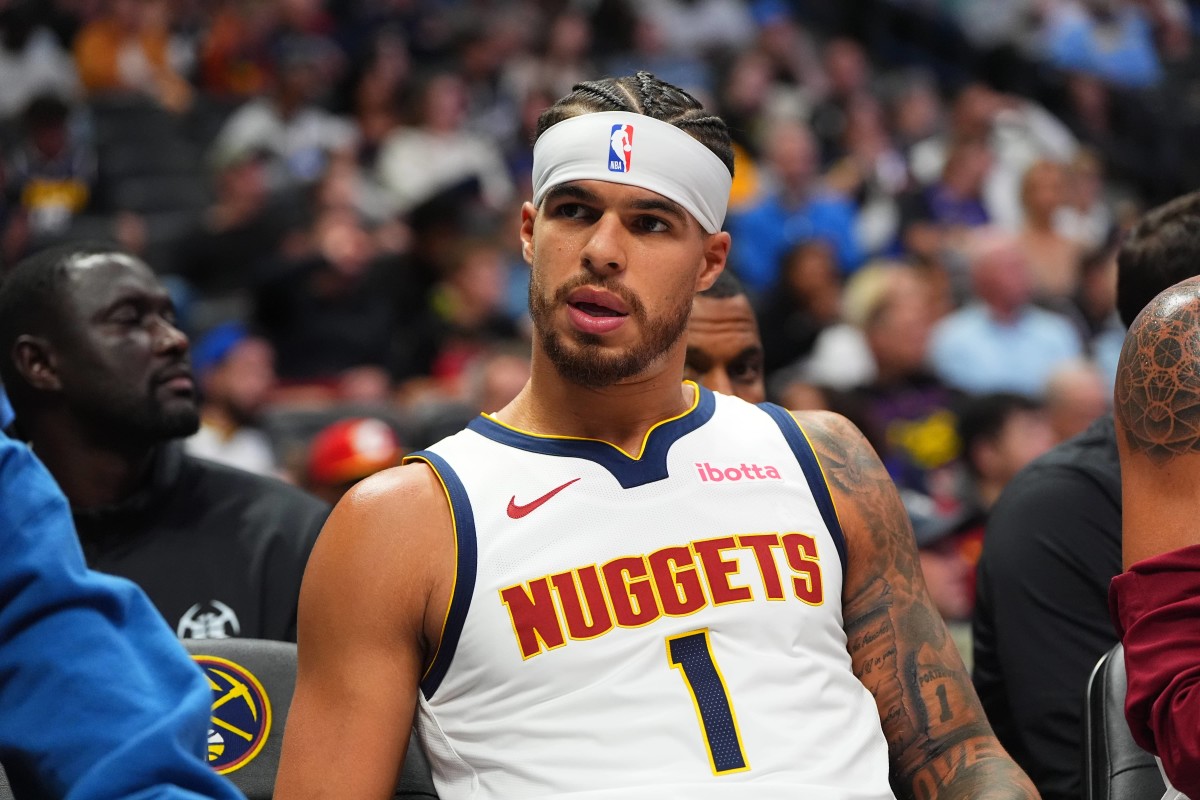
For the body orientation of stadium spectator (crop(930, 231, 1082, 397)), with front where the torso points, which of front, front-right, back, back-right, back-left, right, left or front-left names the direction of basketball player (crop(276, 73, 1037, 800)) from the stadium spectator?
front

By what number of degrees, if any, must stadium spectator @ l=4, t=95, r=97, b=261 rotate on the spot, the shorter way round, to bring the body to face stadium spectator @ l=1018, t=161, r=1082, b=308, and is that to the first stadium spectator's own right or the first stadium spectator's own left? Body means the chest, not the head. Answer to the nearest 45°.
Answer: approximately 90° to the first stadium spectator's own left

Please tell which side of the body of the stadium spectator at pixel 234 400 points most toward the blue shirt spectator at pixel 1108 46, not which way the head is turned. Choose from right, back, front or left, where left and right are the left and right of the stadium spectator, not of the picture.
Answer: left

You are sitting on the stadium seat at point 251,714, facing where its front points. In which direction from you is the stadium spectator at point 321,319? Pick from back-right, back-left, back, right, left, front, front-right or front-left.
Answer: back

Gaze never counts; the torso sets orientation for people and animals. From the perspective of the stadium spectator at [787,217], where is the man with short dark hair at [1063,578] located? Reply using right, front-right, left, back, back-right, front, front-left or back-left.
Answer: front

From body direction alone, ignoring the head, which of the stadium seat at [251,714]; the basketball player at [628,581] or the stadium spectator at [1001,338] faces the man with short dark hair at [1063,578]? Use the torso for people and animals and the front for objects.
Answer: the stadium spectator

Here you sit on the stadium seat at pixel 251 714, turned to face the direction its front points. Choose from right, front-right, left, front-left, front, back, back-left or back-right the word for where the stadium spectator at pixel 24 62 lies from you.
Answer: back

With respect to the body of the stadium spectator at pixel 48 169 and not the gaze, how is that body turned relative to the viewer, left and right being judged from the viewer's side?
facing the viewer

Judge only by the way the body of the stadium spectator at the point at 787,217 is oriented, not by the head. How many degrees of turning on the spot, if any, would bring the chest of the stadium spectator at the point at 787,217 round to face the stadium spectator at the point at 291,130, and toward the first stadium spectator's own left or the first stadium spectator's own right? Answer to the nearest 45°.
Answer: approximately 90° to the first stadium spectator's own right

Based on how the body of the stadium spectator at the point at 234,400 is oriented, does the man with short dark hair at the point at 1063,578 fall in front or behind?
in front

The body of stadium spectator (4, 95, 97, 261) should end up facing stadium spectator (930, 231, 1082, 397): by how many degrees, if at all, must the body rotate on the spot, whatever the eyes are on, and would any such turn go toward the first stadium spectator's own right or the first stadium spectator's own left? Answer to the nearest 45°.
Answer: approximately 45° to the first stadium spectator's own left

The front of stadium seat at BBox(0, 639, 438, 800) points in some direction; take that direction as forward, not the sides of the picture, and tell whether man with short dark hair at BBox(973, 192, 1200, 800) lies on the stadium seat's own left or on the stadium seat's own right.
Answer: on the stadium seat's own left

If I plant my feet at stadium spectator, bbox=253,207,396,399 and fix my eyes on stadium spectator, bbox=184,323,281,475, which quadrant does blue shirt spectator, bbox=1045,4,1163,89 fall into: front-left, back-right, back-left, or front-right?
back-left
